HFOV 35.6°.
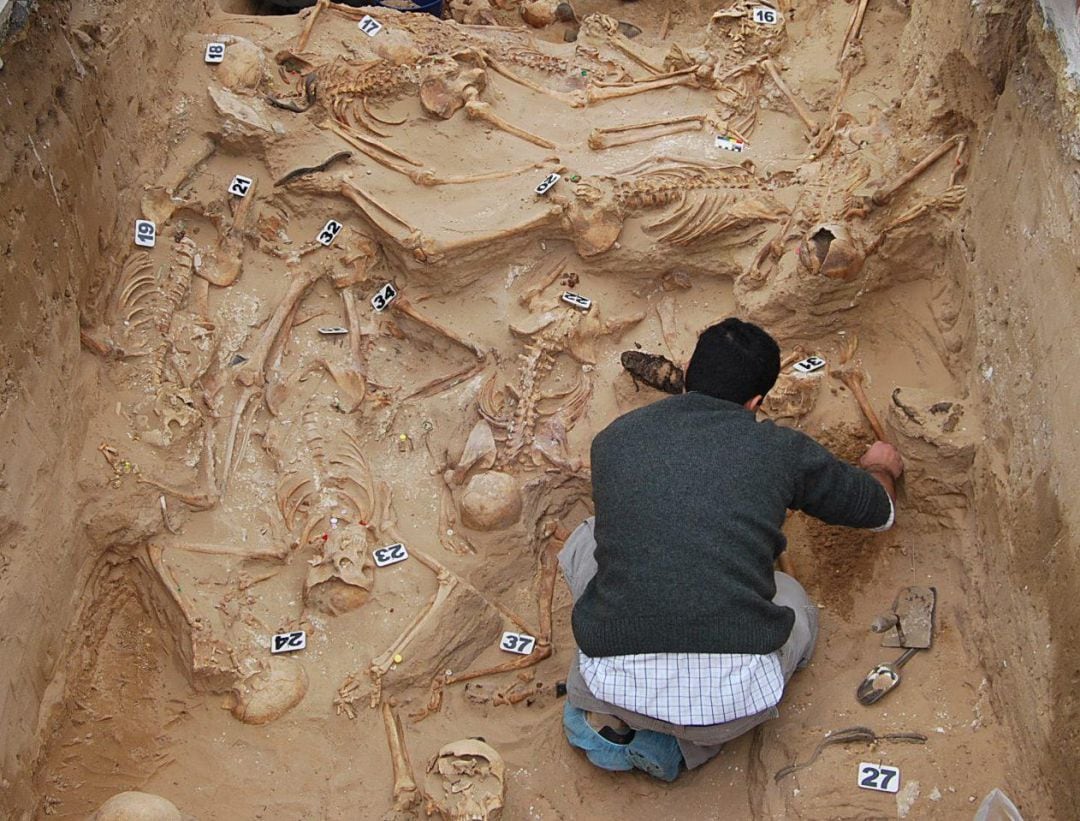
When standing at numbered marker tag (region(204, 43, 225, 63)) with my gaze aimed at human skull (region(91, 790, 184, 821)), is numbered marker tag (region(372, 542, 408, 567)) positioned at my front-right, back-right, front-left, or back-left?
front-left

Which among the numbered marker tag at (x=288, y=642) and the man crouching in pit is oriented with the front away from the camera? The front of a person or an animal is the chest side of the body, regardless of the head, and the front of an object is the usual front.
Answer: the man crouching in pit

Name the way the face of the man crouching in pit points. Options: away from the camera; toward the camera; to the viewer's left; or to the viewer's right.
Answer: away from the camera

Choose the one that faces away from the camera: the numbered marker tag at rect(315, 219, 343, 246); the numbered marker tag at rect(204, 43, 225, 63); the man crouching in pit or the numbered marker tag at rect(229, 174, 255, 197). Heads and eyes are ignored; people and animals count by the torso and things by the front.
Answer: the man crouching in pit

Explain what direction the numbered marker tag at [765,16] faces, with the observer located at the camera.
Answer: facing the viewer

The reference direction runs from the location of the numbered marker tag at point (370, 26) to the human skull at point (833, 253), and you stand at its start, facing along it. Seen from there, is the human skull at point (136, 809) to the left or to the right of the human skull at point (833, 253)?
right

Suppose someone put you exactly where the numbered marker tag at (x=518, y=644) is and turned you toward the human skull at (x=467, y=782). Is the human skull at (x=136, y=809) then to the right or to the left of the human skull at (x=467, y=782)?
right

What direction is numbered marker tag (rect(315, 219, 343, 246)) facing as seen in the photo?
toward the camera

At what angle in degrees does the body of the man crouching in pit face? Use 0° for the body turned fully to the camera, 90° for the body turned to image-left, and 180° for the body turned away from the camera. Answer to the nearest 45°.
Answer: approximately 180°
